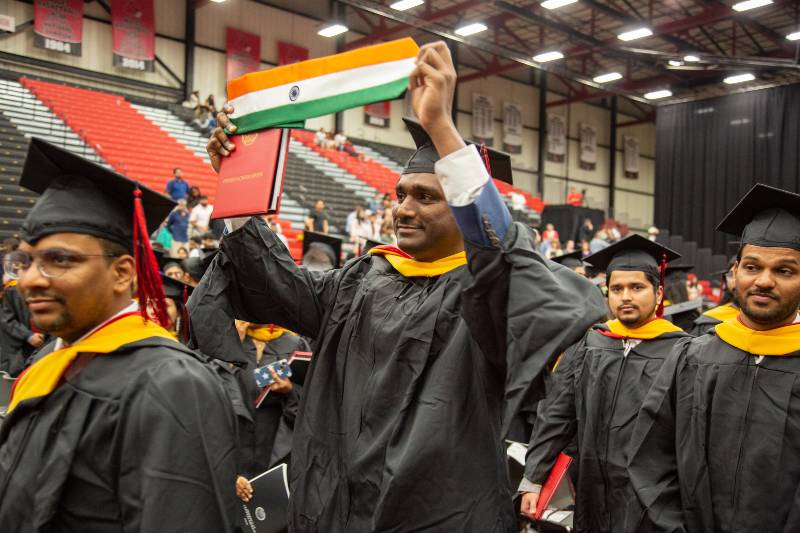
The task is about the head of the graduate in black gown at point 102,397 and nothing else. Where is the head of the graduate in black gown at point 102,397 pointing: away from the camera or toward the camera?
toward the camera

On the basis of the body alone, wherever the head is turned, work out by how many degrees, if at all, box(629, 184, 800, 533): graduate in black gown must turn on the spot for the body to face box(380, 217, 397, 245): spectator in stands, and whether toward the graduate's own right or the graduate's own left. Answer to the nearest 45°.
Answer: approximately 135° to the graduate's own right

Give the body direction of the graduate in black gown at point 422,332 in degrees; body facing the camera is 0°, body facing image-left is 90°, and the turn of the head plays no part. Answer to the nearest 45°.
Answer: approximately 45°

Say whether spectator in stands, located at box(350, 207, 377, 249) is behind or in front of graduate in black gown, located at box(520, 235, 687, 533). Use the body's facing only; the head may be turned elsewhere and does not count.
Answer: behind

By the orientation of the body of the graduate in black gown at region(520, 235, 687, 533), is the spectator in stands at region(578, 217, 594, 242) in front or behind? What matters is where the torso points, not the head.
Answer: behind

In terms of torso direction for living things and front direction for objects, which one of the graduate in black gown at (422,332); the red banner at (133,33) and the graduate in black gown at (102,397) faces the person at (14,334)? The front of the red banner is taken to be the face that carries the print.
the red banner

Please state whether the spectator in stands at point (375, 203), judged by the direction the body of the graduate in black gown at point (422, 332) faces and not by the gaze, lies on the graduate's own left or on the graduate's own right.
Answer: on the graduate's own right

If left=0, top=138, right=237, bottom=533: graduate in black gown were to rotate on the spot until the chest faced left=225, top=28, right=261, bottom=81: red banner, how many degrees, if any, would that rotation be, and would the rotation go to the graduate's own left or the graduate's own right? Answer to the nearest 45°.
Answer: approximately 135° to the graduate's own right

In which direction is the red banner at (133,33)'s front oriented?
toward the camera

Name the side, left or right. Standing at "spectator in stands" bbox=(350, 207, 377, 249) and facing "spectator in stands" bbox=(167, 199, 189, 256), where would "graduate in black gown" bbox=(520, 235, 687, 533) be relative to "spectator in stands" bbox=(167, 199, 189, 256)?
left

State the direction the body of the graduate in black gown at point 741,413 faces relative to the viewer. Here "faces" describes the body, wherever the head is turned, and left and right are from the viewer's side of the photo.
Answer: facing the viewer

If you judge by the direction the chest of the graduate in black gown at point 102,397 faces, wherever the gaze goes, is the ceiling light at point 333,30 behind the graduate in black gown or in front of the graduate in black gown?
behind

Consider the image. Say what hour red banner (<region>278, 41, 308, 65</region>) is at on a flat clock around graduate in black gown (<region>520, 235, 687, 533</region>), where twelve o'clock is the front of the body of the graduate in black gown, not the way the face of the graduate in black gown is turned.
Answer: The red banner is roughly at 5 o'clock from the graduate in black gown.

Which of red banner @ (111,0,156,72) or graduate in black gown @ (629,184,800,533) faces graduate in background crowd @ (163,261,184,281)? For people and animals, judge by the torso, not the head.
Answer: the red banner

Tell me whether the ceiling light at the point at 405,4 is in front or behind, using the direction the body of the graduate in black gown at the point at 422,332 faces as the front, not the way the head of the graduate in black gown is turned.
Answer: behind

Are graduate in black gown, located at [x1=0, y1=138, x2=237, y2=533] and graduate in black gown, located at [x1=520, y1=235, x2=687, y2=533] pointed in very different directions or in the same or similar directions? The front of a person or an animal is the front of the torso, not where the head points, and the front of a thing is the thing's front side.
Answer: same or similar directions

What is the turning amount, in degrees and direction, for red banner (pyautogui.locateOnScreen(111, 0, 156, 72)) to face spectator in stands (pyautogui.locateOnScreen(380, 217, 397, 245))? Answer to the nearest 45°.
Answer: approximately 45° to its left

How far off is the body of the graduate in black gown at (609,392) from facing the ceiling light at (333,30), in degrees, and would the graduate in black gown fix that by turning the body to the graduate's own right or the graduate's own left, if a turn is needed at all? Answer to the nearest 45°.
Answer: approximately 135° to the graduate's own right

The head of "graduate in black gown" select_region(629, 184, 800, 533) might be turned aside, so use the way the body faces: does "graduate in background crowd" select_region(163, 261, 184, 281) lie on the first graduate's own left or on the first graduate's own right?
on the first graduate's own right
